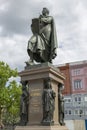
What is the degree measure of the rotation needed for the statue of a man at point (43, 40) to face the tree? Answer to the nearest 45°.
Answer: approximately 135° to its right

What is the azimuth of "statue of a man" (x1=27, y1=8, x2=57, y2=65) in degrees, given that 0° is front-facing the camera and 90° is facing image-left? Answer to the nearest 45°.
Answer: approximately 45°
